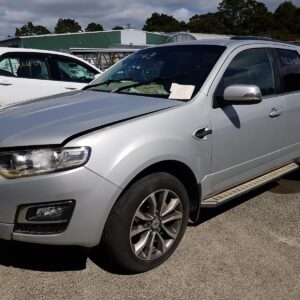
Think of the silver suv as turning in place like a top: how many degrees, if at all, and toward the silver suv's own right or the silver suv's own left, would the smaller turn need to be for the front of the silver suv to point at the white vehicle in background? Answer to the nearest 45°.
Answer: approximately 90° to the silver suv's own right

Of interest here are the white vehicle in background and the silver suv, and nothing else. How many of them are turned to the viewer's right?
1

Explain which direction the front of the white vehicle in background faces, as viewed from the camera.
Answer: facing to the right of the viewer

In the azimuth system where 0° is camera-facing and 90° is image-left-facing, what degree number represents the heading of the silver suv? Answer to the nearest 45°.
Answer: approximately 45°

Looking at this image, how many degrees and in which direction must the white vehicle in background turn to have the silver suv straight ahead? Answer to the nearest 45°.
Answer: approximately 90° to its right
